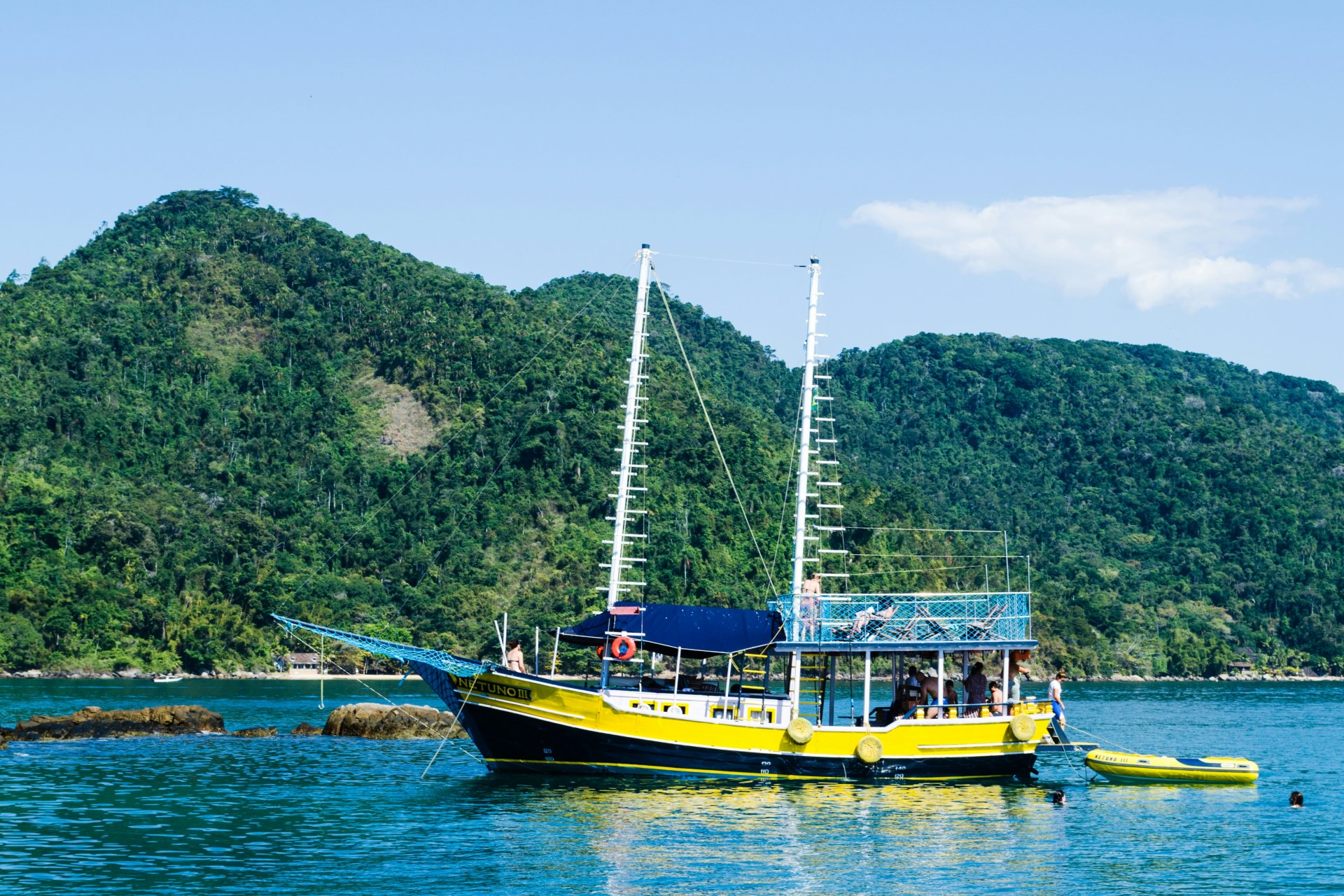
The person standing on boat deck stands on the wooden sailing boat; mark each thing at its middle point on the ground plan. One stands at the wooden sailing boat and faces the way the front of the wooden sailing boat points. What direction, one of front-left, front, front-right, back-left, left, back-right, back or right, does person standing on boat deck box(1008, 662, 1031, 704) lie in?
back

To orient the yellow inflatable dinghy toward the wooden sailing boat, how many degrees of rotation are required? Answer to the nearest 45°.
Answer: approximately 45° to its left

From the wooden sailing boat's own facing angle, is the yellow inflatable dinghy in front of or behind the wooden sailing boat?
behind

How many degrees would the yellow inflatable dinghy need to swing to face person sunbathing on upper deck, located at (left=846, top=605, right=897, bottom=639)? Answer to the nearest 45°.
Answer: approximately 45° to its left

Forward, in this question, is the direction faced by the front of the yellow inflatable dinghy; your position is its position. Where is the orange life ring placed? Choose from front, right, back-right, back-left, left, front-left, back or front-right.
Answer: front-left

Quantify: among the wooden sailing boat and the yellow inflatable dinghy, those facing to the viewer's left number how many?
2

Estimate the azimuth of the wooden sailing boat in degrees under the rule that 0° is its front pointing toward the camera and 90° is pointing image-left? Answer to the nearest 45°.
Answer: approximately 90°

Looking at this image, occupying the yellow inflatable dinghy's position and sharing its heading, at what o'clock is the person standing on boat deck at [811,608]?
The person standing on boat deck is roughly at 11 o'clock from the yellow inflatable dinghy.

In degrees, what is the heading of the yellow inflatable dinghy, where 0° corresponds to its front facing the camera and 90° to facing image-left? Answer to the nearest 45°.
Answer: approximately 90°

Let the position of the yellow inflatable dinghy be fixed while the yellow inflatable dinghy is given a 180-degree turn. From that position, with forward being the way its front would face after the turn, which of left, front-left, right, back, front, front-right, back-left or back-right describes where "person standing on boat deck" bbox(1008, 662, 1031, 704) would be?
back-right
